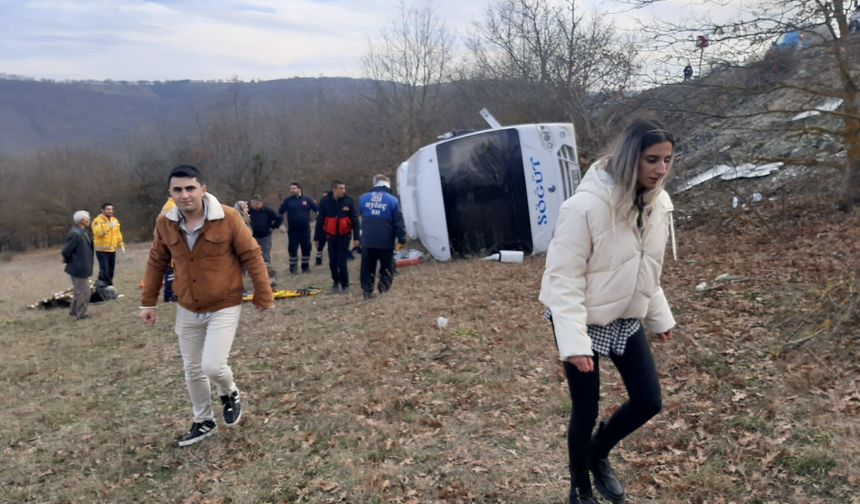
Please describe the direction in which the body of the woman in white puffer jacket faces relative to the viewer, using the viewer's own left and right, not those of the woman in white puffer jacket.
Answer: facing the viewer and to the right of the viewer

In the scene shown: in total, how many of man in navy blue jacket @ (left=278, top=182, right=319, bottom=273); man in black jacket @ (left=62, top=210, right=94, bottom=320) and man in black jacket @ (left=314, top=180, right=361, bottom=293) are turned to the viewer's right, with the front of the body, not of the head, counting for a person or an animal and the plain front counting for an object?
1

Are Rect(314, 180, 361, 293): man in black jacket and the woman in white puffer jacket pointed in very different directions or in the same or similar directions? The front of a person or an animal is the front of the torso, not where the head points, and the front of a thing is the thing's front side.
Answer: same or similar directions

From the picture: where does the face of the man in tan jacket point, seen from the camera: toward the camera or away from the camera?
toward the camera

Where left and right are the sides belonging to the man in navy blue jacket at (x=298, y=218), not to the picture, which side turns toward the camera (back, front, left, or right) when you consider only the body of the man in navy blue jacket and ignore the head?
front

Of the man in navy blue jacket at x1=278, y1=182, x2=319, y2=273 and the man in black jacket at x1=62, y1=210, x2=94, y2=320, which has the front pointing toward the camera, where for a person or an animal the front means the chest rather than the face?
the man in navy blue jacket at x1=278, y1=182, x2=319, y2=273

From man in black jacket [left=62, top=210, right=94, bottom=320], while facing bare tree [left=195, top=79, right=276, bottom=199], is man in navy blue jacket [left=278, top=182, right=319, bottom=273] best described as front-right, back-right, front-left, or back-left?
front-right

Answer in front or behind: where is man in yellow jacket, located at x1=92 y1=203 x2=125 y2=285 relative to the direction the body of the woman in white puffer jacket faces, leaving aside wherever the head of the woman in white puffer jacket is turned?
behind

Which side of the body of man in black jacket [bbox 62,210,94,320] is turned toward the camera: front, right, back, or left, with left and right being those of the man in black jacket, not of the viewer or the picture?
right

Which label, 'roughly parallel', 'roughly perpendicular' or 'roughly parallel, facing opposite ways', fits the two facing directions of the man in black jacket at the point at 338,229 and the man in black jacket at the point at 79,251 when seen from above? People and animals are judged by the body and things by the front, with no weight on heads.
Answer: roughly perpendicular

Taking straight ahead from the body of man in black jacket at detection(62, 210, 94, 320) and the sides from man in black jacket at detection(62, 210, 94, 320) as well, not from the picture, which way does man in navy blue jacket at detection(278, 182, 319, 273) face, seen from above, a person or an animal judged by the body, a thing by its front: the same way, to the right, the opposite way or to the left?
to the right

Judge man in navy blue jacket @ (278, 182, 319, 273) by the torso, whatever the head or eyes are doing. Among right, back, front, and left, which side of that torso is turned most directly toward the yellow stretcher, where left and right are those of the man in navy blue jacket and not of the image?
front

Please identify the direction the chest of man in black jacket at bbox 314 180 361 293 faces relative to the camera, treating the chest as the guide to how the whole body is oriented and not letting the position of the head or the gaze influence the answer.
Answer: toward the camera

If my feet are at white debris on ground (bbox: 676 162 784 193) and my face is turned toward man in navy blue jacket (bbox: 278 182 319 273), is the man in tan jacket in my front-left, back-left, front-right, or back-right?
front-left
